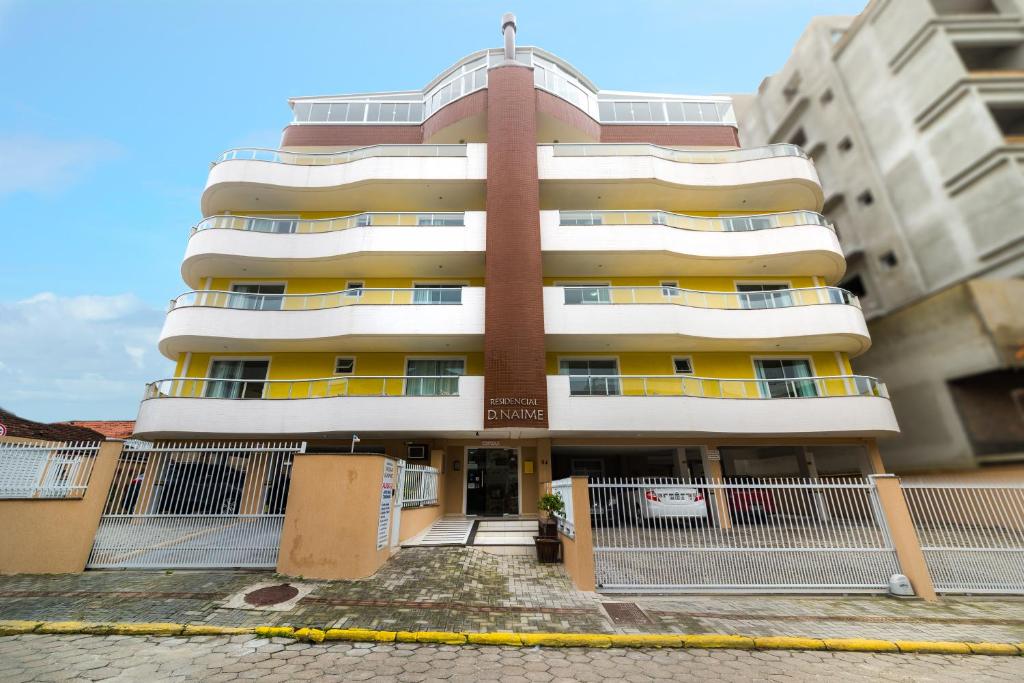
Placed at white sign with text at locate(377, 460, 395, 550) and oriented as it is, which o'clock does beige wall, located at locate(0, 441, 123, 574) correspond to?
The beige wall is roughly at 5 o'clock from the white sign with text.

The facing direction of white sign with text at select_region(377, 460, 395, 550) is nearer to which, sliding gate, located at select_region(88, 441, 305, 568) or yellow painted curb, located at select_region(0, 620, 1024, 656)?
the yellow painted curb

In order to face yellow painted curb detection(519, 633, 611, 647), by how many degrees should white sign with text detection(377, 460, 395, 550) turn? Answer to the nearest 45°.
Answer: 0° — it already faces it

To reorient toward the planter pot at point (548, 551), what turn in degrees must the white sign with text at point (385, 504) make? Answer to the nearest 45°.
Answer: approximately 45° to its left

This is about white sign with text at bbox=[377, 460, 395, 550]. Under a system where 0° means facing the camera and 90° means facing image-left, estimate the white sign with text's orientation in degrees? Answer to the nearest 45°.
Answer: approximately 315°

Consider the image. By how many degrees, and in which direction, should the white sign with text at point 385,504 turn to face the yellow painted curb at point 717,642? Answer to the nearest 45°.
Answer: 0° — it already faces it

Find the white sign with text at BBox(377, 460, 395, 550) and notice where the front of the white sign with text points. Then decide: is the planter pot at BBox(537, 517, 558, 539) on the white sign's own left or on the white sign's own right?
on the white sign's own left

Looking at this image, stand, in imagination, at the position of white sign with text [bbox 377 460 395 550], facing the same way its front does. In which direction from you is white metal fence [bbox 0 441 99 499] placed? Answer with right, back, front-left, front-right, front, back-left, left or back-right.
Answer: back-right

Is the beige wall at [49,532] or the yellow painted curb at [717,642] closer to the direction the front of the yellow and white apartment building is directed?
the yellow painted curb
